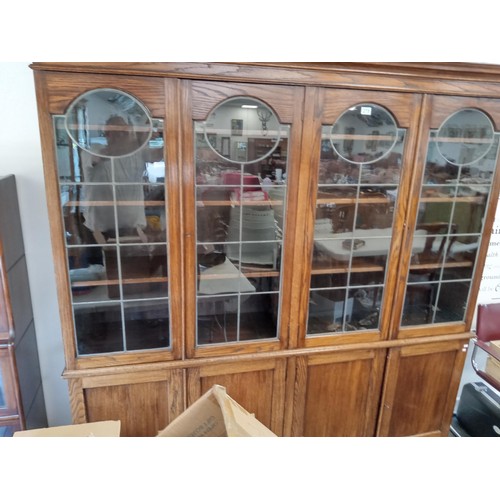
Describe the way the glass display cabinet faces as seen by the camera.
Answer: facing the viewer

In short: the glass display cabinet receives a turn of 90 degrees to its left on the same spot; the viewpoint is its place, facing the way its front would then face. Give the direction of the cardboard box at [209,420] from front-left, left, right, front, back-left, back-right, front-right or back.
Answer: right

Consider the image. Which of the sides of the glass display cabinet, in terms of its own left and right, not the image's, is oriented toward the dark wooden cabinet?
right
